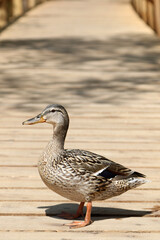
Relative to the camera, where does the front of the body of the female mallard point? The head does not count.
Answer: to the viewer's left

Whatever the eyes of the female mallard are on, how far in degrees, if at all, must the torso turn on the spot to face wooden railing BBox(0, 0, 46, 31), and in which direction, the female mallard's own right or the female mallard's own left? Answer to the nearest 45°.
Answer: approximately 90° to the female mallard's own right

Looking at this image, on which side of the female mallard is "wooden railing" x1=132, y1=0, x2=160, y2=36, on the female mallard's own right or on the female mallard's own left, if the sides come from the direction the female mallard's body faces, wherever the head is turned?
on the female mallard's own right

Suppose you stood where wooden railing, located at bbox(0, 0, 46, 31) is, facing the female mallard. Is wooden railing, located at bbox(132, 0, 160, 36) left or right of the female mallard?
left
